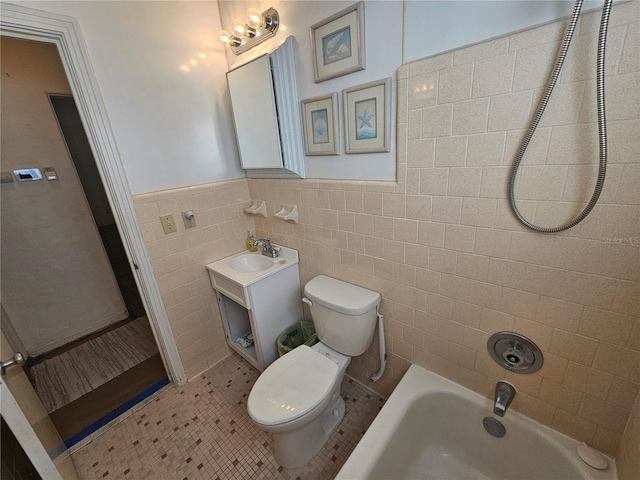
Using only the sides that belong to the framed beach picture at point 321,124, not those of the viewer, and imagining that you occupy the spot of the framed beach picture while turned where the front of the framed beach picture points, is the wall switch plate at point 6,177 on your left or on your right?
on your right

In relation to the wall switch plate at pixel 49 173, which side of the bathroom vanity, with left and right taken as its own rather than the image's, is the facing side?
right

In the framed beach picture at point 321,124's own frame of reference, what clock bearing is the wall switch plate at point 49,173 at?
The wall switch plate is roughly at 2 o'clock from the framed beach picture.

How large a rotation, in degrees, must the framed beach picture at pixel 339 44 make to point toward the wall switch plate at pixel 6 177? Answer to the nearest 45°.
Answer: approximately 45° to its right
